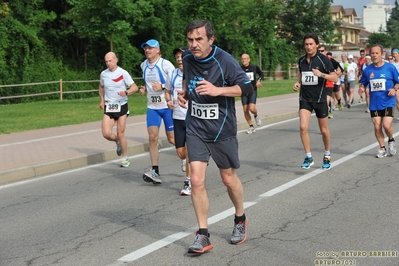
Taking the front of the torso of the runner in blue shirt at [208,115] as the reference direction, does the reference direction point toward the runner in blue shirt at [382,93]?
no

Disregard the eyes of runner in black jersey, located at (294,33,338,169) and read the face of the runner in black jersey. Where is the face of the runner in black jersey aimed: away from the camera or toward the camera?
toward the camera

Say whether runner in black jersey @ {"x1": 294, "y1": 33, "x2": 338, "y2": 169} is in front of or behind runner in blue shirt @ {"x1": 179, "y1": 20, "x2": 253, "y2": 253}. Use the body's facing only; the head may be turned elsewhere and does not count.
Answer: behind

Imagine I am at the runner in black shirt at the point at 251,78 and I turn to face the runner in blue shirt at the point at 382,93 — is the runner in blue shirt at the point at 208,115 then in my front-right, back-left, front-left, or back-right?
front-right

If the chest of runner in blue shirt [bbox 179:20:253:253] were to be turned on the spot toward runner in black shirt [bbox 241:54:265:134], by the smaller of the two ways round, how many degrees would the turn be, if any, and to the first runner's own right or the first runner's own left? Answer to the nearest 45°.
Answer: approximately 135° to the first runner's own right

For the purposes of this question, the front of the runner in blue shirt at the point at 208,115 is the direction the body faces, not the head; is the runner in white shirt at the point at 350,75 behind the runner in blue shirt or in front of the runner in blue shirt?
behind

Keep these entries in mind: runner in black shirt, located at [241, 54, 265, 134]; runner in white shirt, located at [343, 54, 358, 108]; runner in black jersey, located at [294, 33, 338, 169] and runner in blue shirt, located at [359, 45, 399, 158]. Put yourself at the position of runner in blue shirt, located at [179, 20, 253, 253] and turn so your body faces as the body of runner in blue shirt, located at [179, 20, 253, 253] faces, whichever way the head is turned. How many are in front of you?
0

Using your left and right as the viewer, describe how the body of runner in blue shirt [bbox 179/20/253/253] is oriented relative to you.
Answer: facing the viewer and to the left of the viewer

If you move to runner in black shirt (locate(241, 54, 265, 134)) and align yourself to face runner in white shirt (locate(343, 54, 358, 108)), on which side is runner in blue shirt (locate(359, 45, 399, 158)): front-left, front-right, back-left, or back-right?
back-right

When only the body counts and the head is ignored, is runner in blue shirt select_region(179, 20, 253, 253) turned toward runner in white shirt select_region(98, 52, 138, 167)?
no
